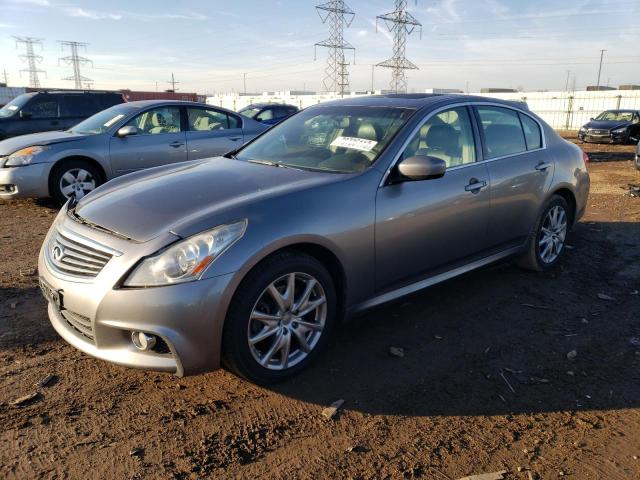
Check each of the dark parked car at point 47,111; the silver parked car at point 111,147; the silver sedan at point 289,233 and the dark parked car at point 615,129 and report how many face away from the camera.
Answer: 0

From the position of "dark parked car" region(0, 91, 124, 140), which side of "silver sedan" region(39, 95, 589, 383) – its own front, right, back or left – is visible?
right

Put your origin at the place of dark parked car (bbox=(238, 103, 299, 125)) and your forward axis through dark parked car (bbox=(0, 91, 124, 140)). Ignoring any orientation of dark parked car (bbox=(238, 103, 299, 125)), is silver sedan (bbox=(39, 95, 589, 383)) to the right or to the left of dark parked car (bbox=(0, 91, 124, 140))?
left

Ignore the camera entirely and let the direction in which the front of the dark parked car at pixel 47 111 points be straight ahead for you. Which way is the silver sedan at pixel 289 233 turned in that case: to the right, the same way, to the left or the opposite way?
the same way

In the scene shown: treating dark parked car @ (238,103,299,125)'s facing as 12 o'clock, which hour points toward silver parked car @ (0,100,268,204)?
The silver parked car is roughly at 11 o'clock from the dark parked car.

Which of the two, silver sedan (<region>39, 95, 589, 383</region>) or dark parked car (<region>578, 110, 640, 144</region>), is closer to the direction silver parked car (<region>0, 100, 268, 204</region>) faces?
the silver sedan

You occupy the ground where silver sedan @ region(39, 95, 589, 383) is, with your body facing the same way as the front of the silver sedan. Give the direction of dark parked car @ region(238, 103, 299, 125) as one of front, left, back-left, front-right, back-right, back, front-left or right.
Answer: back-right

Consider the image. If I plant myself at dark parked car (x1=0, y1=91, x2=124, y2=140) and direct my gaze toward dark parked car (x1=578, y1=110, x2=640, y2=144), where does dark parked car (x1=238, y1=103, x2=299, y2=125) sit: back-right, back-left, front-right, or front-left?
front-left

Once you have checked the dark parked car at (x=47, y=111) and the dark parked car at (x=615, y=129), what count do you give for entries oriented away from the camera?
0

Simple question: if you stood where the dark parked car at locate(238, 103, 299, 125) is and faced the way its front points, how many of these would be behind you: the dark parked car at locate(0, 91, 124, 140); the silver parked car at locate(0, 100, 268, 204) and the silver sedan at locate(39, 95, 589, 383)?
0

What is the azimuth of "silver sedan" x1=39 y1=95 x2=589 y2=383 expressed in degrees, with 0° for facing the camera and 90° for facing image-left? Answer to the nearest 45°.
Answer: approximately 45°

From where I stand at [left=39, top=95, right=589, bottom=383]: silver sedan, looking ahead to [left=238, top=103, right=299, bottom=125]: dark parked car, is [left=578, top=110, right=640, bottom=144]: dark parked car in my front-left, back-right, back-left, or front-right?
front-right

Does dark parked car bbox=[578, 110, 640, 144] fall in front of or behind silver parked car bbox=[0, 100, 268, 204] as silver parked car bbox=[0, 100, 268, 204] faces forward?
behind

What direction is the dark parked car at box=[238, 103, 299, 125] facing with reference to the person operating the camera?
facing the viewer and to the left of the viewer

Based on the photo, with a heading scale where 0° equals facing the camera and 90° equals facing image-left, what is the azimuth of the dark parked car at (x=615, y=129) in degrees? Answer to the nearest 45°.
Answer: approximately 45°

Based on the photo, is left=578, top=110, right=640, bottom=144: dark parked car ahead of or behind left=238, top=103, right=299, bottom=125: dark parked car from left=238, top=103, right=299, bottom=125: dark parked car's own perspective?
behind

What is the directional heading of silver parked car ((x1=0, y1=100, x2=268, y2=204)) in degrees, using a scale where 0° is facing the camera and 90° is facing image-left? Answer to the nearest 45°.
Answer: approximately 45°

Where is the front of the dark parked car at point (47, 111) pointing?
to the viewer's left

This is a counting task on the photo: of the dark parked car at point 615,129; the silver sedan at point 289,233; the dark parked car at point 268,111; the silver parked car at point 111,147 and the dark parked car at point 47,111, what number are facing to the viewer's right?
0

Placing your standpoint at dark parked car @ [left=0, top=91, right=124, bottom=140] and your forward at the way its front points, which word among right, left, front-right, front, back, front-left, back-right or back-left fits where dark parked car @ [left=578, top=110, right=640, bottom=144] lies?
back
